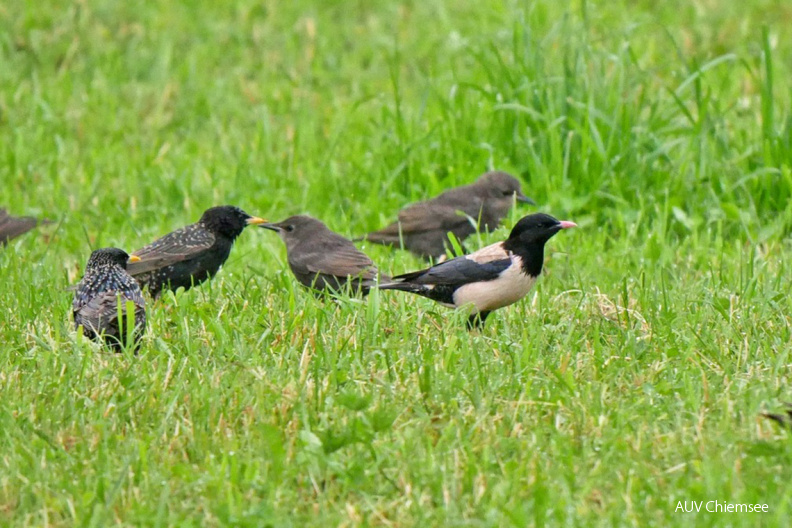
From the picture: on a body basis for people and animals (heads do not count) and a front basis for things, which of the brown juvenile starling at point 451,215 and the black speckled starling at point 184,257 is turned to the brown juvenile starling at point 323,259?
the black speckled starling at point 184,257

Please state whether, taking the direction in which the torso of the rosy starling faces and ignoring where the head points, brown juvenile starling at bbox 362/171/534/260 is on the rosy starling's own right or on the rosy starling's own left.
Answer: on the rosy starling's own left

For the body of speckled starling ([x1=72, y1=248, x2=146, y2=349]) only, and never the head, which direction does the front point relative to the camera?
away from the camera

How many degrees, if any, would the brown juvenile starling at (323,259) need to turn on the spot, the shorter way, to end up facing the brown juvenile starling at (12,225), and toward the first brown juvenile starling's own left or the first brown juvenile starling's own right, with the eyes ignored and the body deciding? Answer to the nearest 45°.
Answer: approximately 45° to the first brown juvenile starling's own right

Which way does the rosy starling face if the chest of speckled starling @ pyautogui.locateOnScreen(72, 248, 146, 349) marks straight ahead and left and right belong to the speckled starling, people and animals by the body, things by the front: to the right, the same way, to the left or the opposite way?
to the right

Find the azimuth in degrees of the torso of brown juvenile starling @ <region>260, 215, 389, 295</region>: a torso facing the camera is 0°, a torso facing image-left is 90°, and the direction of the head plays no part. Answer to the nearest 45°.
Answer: approximately 90°

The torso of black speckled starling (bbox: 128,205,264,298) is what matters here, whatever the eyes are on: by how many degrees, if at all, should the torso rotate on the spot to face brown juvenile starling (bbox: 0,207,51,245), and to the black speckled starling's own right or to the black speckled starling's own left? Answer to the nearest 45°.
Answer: approximately 135° to the black speckled starling's own left

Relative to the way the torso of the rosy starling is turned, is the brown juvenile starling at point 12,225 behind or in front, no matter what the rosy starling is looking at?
behind

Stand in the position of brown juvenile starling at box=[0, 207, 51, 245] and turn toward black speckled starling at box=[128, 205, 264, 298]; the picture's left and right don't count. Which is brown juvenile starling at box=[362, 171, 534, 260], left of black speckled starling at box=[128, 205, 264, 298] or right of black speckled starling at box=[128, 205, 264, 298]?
left

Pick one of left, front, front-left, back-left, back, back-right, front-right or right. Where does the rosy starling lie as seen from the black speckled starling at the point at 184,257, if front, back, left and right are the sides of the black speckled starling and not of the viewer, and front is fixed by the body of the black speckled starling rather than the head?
front-right

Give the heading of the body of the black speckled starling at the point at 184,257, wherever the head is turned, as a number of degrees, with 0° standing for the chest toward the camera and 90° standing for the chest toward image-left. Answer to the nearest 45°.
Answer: approximately 270°

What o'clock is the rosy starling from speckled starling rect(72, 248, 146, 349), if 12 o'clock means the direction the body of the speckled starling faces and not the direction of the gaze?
The rosy starling is roughly at 3 o'clock from the speckled starling.

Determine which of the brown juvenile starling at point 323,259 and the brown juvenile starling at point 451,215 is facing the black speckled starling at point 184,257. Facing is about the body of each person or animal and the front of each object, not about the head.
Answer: the brown juvenile starling at point 323,259

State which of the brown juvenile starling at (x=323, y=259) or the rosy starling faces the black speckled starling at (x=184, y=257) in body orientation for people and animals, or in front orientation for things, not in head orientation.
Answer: the brown juvenile starling at (x=323, y=259)

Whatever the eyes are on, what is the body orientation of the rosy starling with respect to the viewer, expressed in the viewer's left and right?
facing to the right of the viewer

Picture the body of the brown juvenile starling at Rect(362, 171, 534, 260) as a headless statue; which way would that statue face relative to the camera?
to the viewer's right
